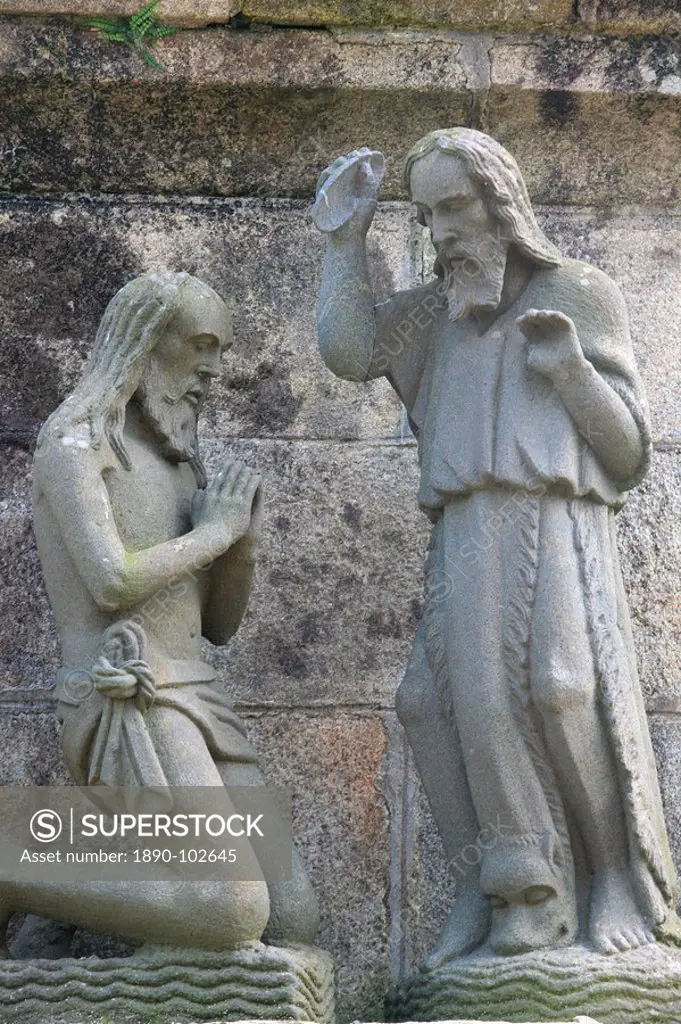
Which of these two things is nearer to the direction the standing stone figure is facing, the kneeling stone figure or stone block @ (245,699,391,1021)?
the kneeling stone figure

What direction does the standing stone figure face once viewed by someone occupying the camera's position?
facing the viewer and to the left of the viewer

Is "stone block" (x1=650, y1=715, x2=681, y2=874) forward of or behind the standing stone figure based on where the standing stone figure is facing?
behind

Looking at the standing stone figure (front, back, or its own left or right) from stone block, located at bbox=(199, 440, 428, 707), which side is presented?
right

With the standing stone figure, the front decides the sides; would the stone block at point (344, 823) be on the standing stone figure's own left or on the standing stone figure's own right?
on the standing stone figure's own right
